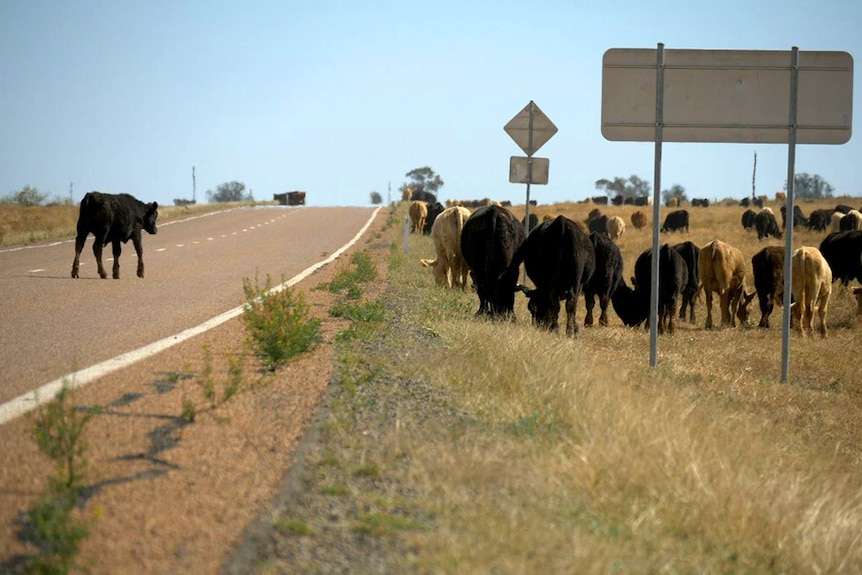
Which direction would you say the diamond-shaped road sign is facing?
away from the camera

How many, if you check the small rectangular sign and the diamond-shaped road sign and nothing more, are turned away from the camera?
2

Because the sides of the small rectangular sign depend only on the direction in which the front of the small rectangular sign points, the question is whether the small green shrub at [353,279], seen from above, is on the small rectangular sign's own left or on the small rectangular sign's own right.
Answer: on the small rectangular sign's own left

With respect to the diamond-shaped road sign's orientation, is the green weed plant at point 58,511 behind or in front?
behind

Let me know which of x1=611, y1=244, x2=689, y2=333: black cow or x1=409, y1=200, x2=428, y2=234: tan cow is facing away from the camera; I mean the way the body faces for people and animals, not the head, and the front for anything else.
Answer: the tan cow

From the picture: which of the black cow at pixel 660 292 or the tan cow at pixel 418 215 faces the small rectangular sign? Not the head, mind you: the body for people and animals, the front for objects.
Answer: the black cow

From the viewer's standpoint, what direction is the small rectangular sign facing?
away from the camera

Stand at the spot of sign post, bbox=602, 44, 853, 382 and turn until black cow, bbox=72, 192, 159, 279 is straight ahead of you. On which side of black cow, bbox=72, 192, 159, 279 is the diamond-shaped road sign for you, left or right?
right
